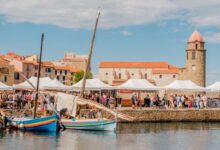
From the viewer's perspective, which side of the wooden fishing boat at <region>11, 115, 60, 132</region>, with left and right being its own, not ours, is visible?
right
